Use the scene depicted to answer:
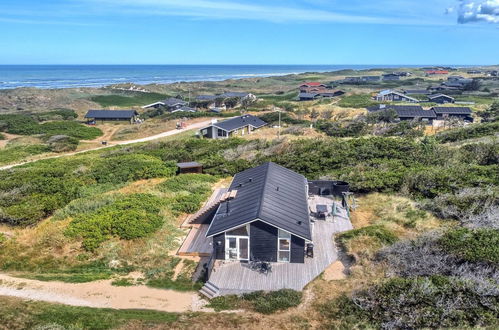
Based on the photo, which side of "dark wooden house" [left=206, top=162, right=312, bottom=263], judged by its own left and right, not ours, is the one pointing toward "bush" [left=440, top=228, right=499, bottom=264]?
left

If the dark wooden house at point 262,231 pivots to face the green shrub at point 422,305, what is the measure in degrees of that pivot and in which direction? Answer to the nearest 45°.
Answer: approximately 45° to its left

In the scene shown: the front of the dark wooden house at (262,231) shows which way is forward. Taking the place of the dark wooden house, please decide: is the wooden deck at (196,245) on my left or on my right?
on my right

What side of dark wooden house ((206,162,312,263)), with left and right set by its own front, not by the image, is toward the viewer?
front

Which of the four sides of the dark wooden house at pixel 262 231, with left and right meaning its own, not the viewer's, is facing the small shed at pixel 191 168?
back

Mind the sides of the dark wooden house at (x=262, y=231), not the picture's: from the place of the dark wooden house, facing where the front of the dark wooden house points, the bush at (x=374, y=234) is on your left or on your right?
on your left

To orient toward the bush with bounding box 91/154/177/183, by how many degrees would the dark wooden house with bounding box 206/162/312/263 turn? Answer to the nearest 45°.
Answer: approximately 135° to its right

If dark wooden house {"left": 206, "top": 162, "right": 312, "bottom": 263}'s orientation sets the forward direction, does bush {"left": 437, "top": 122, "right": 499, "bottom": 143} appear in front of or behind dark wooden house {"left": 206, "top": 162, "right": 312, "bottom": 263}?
behind
